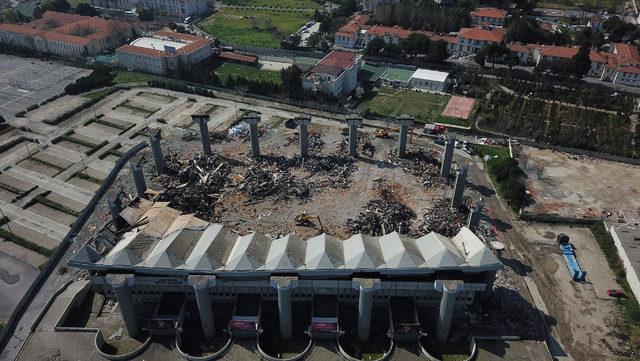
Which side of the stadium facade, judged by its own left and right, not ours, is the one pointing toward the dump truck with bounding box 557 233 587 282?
left

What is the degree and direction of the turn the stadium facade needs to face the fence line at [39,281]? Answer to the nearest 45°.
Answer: approximately 90° to its right

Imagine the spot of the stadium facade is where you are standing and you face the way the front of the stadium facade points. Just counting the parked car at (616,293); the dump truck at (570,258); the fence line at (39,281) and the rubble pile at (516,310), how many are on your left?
3

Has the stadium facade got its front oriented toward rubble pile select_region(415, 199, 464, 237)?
no

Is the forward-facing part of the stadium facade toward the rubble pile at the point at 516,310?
no

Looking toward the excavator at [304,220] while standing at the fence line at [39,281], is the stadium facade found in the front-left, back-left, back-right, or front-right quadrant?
front-right

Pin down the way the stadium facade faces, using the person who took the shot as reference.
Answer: facing the viewer

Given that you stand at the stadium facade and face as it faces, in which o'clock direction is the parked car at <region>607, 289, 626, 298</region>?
The parked car is roughly at 9 o'clock from the stadium facade.

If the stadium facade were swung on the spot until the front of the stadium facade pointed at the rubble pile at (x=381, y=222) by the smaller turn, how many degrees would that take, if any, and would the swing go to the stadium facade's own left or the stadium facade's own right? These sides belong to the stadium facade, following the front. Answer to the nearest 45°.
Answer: approximately 135° to the stadium facade's own left

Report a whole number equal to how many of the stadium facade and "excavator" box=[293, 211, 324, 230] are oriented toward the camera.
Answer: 1
